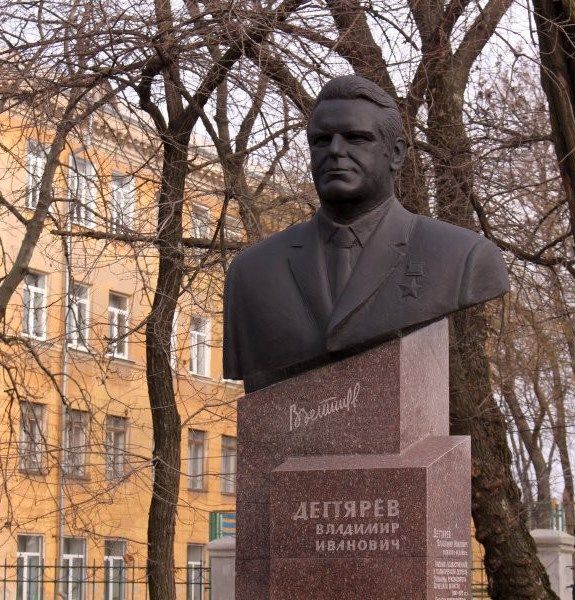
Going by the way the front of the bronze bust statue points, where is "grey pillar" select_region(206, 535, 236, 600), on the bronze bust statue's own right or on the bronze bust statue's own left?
on the bronze bust statue's own right

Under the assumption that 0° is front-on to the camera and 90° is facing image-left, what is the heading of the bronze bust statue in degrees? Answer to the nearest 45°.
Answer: approximately 45°

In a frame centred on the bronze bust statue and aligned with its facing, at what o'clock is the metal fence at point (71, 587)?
The metal fence is roughly at 4 o'clock from the bronze bust statue.

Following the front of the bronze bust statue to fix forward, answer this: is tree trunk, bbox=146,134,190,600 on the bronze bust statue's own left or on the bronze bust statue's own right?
on the bronze bust statue's own right

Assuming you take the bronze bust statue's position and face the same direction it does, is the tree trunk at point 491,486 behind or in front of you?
behind

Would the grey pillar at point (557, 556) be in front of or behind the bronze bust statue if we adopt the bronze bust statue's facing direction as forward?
behind
